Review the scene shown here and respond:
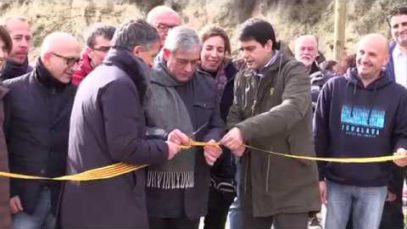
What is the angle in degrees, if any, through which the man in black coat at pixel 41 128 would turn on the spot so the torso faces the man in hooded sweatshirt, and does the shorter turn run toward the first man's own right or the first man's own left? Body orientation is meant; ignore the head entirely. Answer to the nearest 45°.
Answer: approximately 45° to the first man's own left

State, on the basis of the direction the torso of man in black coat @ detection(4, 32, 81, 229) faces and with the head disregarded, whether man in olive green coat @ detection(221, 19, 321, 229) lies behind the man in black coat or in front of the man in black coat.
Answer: in front

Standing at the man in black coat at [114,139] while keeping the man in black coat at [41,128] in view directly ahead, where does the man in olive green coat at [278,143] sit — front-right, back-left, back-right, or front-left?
back-right

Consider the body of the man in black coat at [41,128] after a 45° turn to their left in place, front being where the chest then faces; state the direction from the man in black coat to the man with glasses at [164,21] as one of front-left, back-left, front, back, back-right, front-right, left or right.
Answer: front-left

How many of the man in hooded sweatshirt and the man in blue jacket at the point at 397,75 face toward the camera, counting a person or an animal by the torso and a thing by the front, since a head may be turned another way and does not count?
2

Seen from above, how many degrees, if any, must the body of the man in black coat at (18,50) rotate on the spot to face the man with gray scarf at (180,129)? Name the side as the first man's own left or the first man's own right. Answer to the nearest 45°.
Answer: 0° — they already face them

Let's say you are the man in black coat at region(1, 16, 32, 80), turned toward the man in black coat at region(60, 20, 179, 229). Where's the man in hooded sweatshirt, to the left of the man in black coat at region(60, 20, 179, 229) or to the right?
left

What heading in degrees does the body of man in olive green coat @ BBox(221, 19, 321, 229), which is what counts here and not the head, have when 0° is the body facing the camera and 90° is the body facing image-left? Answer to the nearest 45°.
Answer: approximately 45°

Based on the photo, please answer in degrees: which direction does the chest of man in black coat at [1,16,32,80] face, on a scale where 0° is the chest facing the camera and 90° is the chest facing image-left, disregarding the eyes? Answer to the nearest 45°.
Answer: approximately 315°

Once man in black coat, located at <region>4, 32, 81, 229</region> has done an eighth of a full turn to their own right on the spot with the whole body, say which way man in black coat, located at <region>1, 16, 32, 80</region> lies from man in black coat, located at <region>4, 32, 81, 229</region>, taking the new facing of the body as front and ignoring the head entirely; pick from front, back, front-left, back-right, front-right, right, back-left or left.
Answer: back

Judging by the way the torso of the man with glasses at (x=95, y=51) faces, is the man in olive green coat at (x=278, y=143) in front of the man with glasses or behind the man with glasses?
in front
